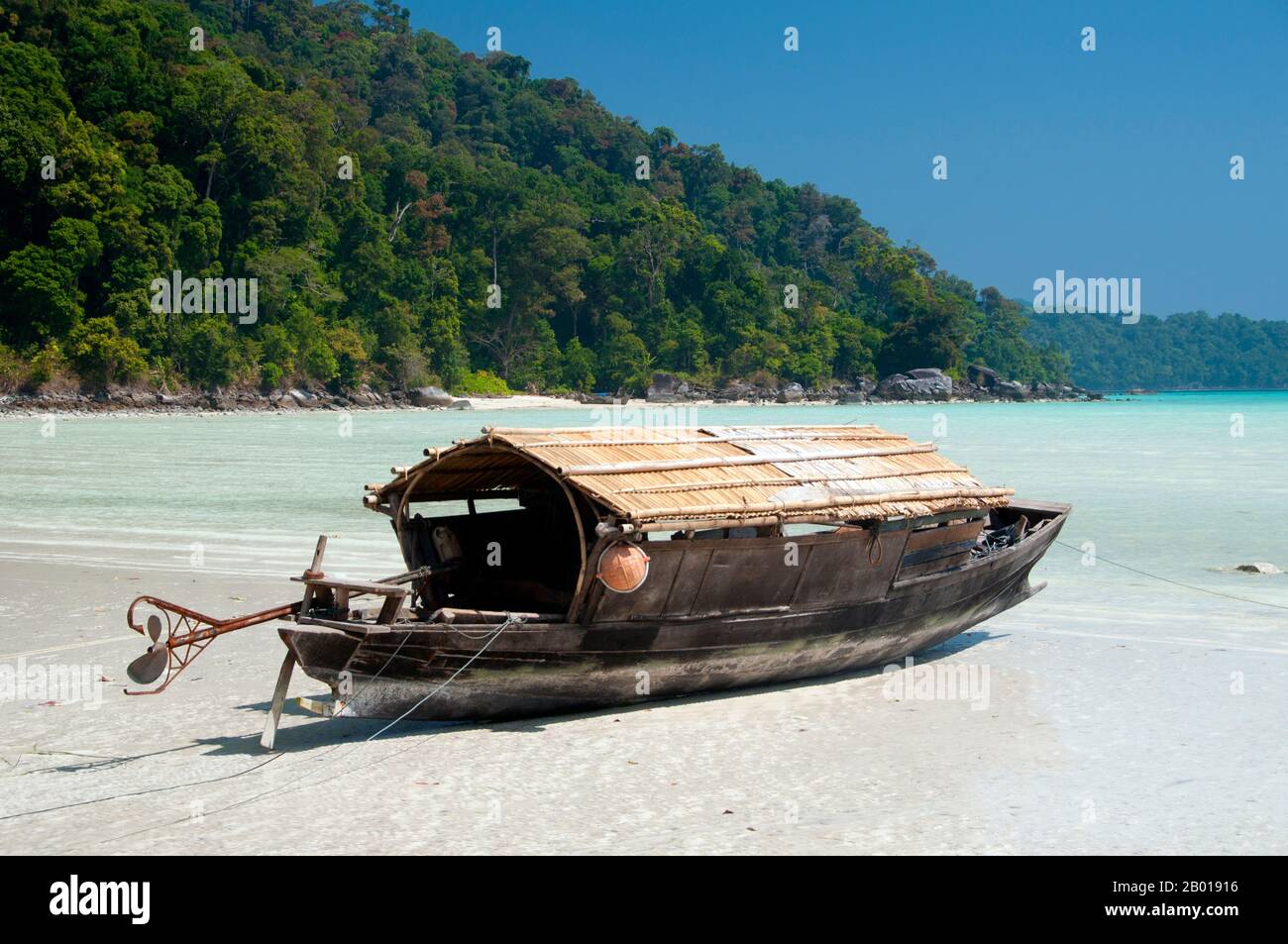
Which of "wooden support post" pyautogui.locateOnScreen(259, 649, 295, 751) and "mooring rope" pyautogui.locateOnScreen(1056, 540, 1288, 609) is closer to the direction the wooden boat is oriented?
the mooring rope

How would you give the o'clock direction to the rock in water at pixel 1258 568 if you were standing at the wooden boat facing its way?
The rock in water is roughly at 12 o'clock from the wooden boat.

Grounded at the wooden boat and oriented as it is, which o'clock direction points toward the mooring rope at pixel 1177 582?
The mooring rope is roughly at 12 o'clock from the wooden boat.

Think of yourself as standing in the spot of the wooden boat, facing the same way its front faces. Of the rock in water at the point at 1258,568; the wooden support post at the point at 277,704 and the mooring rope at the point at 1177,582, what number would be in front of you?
2

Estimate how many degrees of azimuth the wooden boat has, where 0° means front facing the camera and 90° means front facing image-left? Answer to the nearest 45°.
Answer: approximately 225°

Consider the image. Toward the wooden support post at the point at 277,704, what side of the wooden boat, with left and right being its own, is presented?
back

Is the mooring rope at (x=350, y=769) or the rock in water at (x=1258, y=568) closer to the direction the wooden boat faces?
the rock in water

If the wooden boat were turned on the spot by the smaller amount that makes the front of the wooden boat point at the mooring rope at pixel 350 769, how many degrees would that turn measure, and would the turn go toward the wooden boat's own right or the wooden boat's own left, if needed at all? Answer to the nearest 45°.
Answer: approximately 180°
